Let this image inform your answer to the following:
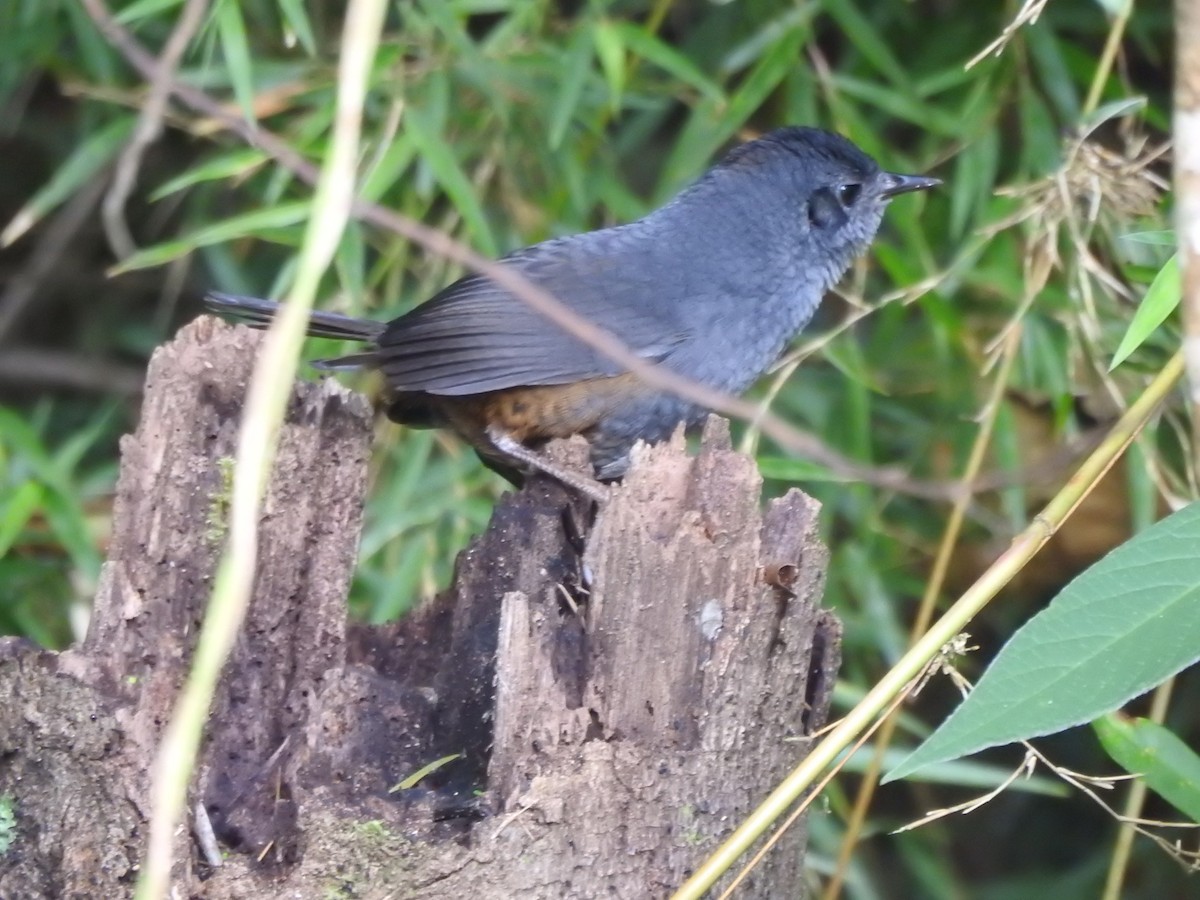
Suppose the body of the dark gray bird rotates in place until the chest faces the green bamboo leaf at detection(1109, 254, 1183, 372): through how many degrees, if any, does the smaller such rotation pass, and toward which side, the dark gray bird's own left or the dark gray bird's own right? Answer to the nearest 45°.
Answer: approximately 45° to the dark gray bird's own right

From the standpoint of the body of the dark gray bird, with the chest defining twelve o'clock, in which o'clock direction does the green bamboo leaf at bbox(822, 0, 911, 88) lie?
The green bamboo leaf is roughly at 11 o'clock from the dark gray bird.

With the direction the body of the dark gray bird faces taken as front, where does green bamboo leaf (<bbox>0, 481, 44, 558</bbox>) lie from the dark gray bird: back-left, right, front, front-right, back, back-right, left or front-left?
back

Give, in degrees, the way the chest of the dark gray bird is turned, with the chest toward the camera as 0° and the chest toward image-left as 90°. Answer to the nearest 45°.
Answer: approximately 270°

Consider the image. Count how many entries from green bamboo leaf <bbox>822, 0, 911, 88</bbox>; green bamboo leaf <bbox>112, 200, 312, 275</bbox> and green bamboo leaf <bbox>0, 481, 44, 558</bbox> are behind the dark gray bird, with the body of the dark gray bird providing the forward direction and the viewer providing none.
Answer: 2

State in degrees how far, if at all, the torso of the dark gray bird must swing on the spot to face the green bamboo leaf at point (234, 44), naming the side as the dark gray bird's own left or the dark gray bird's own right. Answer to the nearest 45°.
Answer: approximately 180°

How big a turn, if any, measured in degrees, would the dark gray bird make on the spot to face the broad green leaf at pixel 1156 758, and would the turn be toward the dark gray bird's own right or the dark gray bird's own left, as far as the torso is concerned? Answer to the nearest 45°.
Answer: approximately 45° to the dark gray bird's own right

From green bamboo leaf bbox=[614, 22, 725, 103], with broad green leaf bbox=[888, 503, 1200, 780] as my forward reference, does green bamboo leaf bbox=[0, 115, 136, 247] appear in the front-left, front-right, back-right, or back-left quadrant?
back-right

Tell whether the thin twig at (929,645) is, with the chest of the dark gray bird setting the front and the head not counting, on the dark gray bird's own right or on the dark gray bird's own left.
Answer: on the dark gray bird's own right
